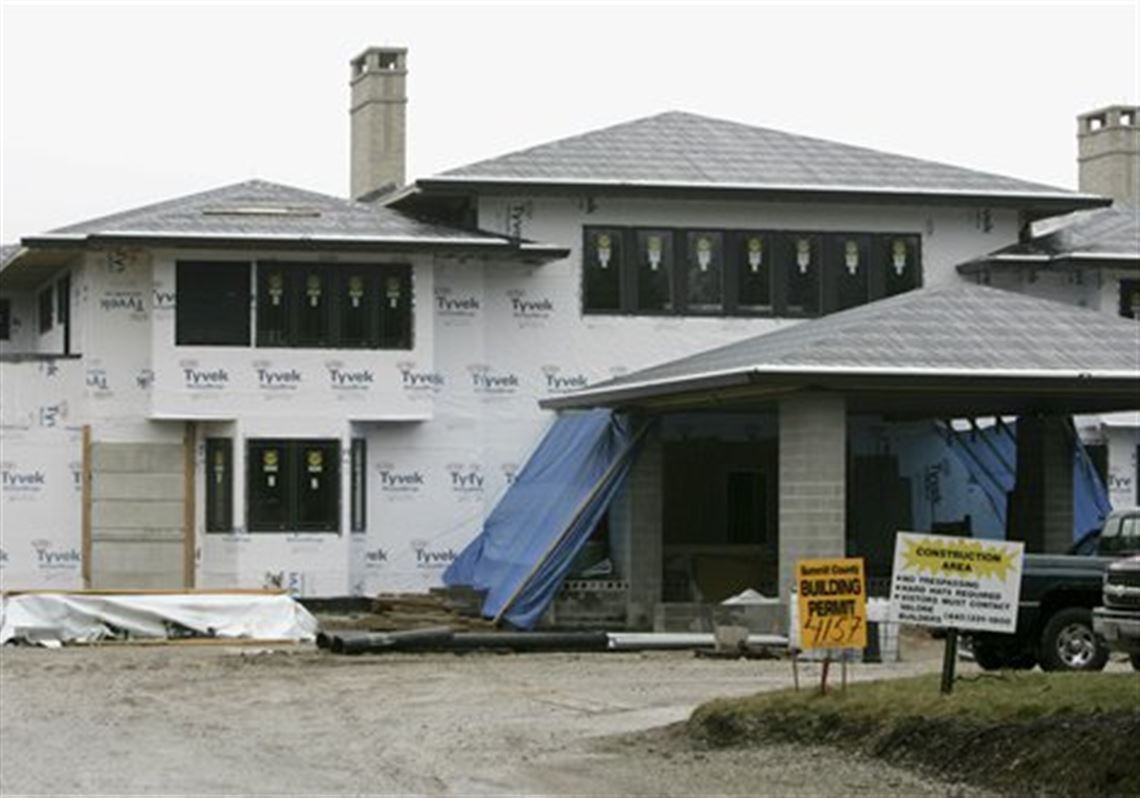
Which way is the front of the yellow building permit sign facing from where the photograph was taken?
facing the viewer

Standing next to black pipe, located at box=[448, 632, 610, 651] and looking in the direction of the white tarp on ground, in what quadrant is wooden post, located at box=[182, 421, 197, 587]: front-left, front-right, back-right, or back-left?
front-right

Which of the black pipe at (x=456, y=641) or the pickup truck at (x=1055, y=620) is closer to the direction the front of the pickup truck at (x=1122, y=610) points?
the black pipe

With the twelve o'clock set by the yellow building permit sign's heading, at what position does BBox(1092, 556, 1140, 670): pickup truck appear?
The pickup truck is roughly at 8 o'clock from the yellow building permit sign.

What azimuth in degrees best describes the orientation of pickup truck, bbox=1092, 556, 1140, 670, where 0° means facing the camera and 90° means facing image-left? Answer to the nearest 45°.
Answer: approximately 45°

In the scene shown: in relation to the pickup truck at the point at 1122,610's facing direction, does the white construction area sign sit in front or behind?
in front

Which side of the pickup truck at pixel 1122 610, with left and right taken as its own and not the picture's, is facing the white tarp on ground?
right

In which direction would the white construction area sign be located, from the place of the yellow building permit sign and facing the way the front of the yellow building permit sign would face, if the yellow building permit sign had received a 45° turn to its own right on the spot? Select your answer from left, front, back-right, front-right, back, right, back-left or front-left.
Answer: left

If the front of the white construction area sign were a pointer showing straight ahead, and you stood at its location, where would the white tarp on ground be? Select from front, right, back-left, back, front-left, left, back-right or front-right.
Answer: back-right

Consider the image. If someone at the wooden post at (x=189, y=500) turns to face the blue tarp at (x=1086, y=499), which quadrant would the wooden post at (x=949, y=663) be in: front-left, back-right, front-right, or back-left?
front-right
